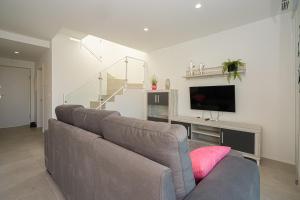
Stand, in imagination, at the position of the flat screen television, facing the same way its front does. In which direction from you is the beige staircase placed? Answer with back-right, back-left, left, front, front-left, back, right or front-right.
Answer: front-right

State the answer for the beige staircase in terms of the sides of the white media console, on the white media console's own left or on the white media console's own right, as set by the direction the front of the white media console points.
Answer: on the white media console's own right

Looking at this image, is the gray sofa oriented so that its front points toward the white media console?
yes

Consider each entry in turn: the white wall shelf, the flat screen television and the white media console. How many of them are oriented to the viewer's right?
0

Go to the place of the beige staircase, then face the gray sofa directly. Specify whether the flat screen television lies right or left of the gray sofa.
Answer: left

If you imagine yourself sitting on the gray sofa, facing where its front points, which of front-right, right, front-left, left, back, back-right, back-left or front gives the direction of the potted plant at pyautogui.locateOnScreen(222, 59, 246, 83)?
front

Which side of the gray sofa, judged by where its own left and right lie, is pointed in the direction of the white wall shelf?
front

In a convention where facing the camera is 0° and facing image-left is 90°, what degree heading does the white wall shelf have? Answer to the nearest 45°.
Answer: approximately 45°

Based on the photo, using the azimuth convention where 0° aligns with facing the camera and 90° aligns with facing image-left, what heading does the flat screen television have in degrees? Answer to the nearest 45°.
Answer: approximately 45°

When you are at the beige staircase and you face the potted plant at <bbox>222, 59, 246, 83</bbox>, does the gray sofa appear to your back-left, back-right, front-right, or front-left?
front-right

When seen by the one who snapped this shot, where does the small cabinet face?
facing the viewer and to the left of the viewer

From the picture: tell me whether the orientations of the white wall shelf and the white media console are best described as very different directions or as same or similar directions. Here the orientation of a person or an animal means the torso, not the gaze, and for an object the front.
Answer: same or similar directions

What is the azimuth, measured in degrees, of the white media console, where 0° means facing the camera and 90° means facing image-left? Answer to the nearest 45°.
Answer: approximately 45°

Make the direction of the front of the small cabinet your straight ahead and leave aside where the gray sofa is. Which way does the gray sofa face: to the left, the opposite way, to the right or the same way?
the opposite way

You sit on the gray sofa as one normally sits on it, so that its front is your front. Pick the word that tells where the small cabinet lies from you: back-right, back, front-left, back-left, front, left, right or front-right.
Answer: front-left
